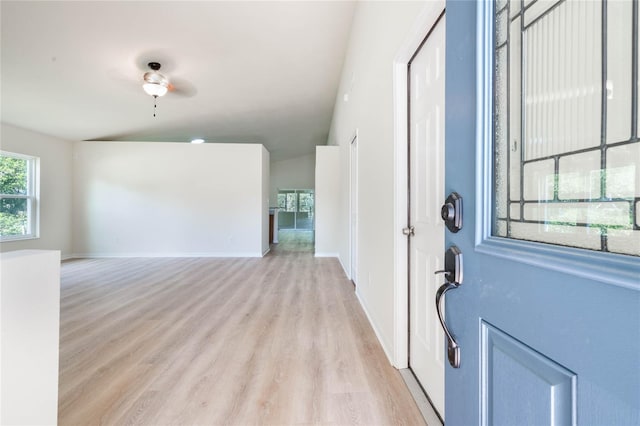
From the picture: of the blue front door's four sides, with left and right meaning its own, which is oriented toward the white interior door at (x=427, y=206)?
right

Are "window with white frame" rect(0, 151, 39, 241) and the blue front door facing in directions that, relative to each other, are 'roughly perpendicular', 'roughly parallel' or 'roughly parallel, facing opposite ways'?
roughly parallel, facing opposite ways

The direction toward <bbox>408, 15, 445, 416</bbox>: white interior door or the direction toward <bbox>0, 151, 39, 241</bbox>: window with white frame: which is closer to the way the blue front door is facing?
the window with white frame

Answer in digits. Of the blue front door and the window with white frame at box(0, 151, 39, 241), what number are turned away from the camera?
0

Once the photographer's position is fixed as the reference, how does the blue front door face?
facing the viewer and to the left of the viewer

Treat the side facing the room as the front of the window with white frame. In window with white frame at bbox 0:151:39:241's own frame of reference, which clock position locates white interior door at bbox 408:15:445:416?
The white interior door is roughly at 1 o'clock from the window with white frame.

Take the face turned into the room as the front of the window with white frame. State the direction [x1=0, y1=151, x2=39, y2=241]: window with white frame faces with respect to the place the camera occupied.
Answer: facing the viewer and to the right of the viewer

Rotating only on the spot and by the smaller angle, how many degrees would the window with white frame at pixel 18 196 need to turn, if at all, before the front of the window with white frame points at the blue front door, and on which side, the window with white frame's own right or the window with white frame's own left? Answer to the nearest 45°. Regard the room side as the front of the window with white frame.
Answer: approximately 45° to the window with white frame's own right

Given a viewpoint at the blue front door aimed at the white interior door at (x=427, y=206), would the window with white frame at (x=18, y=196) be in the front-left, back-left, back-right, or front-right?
front-left

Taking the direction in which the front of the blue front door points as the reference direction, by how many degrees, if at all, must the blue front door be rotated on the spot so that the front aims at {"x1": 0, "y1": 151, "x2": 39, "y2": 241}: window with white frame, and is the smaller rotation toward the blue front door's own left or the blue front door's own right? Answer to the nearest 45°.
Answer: approximately 45° to the blue front door's own right
